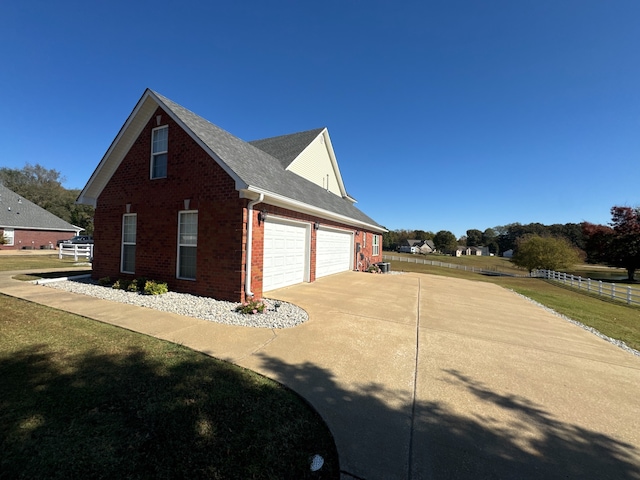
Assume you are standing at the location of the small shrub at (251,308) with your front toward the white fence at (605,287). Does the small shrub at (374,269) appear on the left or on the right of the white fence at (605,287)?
left

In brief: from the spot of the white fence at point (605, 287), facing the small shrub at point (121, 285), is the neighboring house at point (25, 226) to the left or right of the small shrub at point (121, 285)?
right
